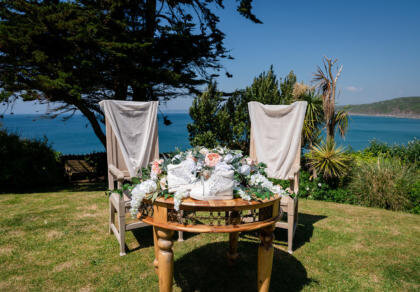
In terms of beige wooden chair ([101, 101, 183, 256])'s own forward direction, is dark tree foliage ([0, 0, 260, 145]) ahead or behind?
behind

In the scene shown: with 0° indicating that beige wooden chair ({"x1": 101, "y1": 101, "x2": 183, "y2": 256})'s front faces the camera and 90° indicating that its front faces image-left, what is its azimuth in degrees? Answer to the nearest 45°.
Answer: approximately 315°
